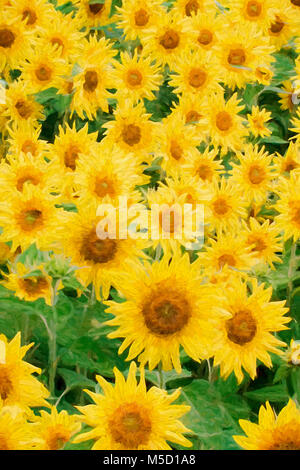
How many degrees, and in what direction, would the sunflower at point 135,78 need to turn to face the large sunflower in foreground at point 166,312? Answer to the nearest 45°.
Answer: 0° — it already faces it

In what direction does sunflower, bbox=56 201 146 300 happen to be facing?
toward the camera

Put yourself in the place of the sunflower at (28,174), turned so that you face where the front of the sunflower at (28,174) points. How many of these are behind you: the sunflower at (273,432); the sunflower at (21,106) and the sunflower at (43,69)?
2

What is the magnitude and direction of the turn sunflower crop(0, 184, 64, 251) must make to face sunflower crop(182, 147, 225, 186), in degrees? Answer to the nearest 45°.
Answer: approximately 135° to its left

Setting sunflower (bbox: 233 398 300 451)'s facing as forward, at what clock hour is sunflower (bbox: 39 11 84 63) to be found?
sunflower (bbox: 39 11 84 63) is roughly at 5 o'clock from sunflower (bbox: 233 398 300 451).

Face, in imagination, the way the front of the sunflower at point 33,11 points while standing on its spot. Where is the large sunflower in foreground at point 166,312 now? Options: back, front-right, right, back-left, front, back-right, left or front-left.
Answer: front

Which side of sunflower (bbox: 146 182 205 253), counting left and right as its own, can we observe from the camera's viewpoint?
front

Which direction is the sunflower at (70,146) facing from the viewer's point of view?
toward the camera
